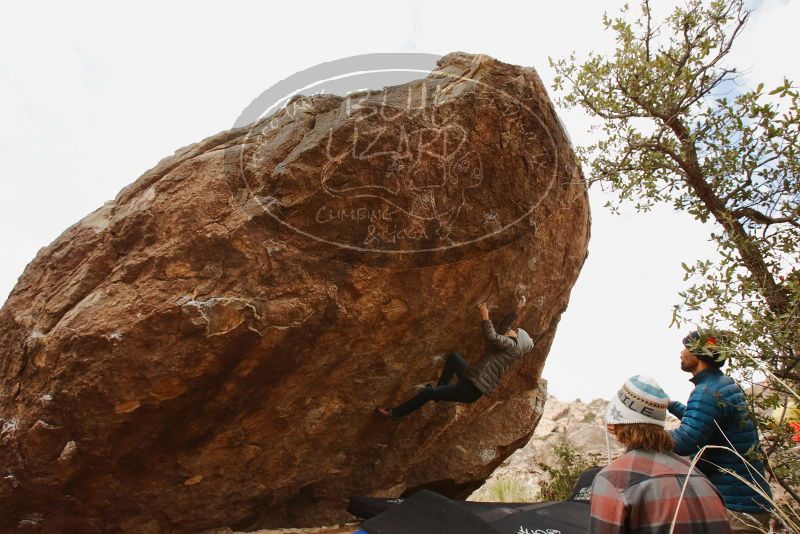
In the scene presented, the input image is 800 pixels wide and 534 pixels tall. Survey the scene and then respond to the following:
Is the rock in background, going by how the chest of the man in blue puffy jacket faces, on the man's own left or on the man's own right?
on the man's own right

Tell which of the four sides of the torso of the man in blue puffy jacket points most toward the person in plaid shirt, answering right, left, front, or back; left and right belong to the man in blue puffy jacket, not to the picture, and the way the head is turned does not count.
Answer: left

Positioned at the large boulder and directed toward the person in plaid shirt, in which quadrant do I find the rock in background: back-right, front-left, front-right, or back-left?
back-left

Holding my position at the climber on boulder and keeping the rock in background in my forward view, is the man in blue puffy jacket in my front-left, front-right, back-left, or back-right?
back-right

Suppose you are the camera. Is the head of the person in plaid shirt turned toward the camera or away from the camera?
away from the camera

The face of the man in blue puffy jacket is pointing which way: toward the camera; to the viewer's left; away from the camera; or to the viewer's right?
to the viewer's left

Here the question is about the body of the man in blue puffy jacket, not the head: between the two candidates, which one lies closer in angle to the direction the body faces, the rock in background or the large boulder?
the large boulder

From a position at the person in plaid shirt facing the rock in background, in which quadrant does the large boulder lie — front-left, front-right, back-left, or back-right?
front-left

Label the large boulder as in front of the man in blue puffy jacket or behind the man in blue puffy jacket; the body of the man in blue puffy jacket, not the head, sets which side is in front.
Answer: in front

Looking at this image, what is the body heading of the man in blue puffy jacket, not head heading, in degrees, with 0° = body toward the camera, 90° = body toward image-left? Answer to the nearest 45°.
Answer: approximately 90°
